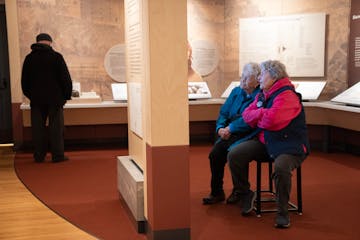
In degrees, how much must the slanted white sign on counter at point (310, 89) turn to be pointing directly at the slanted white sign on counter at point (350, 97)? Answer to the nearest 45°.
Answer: approximately 45° to its left

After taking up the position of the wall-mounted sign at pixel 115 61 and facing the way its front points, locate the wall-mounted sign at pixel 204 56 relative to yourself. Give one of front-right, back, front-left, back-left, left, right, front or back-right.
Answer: left

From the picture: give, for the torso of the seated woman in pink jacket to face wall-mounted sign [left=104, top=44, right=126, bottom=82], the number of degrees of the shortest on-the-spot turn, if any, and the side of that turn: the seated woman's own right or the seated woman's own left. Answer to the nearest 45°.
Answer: approximately 90° to the seated woman's own right

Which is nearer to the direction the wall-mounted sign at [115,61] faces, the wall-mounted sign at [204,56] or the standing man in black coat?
the standing man in black coat

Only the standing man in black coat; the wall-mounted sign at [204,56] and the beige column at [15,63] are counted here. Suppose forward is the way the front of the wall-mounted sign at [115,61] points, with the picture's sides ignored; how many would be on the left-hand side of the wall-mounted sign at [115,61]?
1

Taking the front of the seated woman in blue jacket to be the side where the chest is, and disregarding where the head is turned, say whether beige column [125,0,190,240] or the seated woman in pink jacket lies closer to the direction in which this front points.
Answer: the beige column

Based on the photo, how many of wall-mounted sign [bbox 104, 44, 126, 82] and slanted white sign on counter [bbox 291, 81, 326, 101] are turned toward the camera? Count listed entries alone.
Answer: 2

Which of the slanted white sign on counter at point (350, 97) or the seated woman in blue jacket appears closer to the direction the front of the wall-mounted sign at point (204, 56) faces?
the seated woman in blue jacket

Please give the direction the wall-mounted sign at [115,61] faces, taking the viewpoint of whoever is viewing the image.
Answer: facing the viewer

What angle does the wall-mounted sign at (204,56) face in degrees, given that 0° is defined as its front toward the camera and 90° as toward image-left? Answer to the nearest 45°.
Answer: approximately 0°

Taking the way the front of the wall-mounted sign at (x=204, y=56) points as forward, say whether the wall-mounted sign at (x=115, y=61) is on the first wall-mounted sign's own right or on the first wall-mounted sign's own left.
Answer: on the first wall-mounted sign's own right

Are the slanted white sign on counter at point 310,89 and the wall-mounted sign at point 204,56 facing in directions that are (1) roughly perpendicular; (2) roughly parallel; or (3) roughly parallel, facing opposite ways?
roughly parallel

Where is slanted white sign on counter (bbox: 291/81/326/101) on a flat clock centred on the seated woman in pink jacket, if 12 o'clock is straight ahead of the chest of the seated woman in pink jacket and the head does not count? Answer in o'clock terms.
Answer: The slanted white sign on counter is roughly at 5 o'clock from the seated woman in pink jacket.

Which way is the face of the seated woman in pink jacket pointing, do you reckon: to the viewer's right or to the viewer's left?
to the viewer's left

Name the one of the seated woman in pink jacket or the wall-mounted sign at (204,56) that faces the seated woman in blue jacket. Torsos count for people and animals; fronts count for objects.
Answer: the wall-mounted sign

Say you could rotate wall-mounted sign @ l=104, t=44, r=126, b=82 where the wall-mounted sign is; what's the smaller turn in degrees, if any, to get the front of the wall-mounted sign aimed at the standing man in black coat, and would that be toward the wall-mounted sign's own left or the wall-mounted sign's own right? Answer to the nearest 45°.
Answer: approximately 45° to the wall-mounted sign's own right

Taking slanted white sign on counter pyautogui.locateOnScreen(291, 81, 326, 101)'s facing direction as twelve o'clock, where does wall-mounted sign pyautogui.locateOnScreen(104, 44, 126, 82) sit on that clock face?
wall-mounted sign pyautogui.locateOnScreen(104, 44, 126, 82) is roughly at 3 o'clock from slanted white sign on counter pyautogui.locateOnScreen(291, 81, 326, 101).

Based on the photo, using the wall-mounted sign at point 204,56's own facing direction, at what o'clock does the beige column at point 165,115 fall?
The beige column is roughly at 12 o'clock from the wall-mounted sign.

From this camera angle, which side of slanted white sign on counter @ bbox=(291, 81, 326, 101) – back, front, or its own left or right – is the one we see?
front
